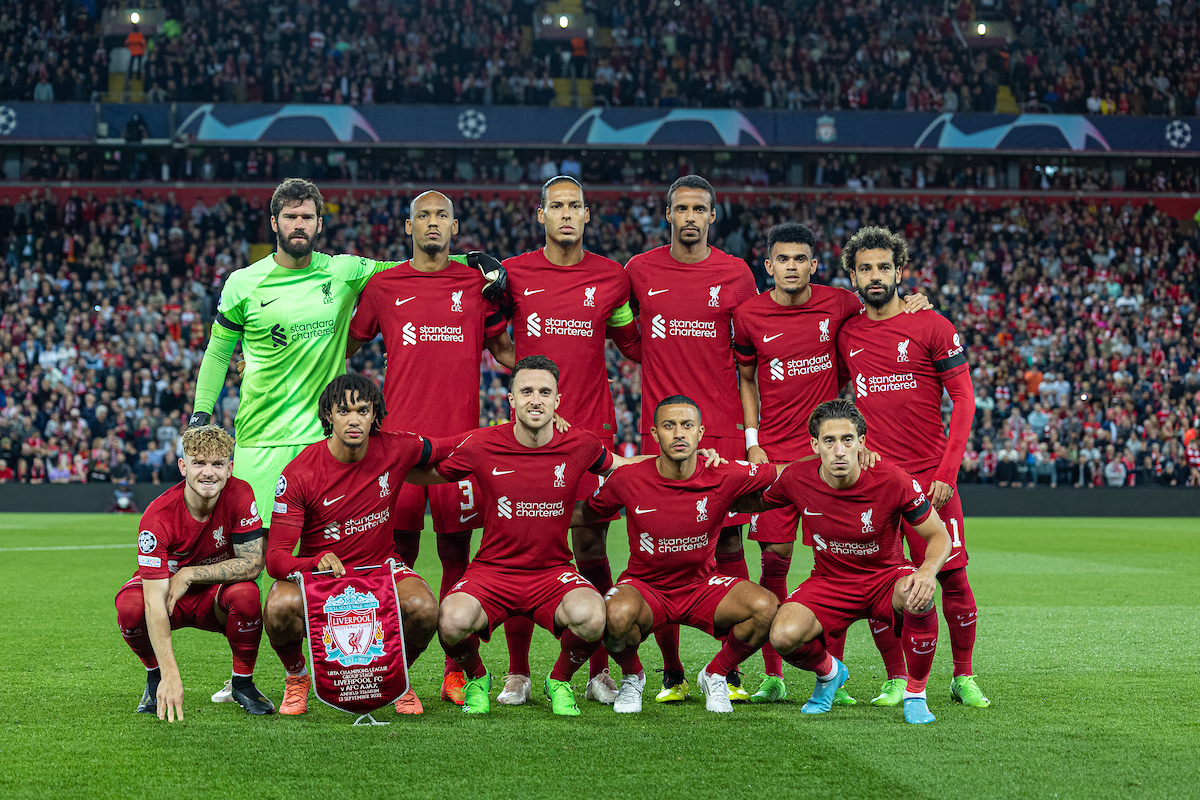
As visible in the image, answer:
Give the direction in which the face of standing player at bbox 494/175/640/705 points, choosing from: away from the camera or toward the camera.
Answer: toward the camera

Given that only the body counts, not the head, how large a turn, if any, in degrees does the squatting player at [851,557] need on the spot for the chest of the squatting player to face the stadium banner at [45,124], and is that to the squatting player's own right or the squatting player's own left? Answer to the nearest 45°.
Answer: approximately 135° to the squatting player's own right

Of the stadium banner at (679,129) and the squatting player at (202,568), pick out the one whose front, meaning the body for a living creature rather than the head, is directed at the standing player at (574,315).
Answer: the stadium banner

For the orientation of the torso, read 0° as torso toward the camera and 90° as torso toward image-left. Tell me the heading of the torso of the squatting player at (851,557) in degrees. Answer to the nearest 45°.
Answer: approximately 0°

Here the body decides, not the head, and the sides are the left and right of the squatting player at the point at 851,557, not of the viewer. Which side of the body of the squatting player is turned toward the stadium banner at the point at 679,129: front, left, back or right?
back

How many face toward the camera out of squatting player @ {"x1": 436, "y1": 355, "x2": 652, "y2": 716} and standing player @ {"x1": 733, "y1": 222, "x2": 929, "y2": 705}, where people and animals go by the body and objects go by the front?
2

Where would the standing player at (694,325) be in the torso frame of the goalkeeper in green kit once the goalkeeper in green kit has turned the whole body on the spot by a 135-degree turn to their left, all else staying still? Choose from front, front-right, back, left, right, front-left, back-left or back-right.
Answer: front-right

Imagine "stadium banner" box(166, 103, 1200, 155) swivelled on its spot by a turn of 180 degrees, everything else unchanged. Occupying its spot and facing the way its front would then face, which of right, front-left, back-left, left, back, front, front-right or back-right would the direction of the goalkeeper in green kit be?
back

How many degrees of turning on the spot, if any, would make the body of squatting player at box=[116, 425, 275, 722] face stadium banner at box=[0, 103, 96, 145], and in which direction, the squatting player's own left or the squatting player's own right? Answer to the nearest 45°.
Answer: approximately 180°

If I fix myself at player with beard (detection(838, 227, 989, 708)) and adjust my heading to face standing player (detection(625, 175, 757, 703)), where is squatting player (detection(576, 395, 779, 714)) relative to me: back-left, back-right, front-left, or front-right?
front-left

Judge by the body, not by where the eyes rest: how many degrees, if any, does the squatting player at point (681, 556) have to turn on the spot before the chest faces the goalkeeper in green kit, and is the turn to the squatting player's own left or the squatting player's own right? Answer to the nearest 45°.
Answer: approximately 90° to the squatting player's own right

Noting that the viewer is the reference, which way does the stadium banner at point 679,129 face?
facing the viewer

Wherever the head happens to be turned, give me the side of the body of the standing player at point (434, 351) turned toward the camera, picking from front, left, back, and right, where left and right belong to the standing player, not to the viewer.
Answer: front

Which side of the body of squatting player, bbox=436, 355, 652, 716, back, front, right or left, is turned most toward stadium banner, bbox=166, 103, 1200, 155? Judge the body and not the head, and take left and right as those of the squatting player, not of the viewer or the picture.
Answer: back

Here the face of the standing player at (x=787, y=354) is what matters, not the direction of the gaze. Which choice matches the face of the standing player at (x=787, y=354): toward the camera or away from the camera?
toward the camera

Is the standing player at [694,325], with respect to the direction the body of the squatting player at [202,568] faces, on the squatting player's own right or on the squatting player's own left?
on the squatting player's own left

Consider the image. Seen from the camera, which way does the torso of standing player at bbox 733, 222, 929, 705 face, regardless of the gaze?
toward the camera

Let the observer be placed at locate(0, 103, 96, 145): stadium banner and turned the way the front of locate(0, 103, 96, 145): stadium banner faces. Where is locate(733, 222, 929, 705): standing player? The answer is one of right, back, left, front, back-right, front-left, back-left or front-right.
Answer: front

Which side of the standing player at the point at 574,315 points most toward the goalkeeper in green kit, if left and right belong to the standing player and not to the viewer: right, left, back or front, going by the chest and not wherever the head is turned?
right

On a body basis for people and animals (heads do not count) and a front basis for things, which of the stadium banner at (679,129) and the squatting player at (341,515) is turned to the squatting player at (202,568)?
the stadium banner

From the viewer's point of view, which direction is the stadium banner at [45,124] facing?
toward the camera
